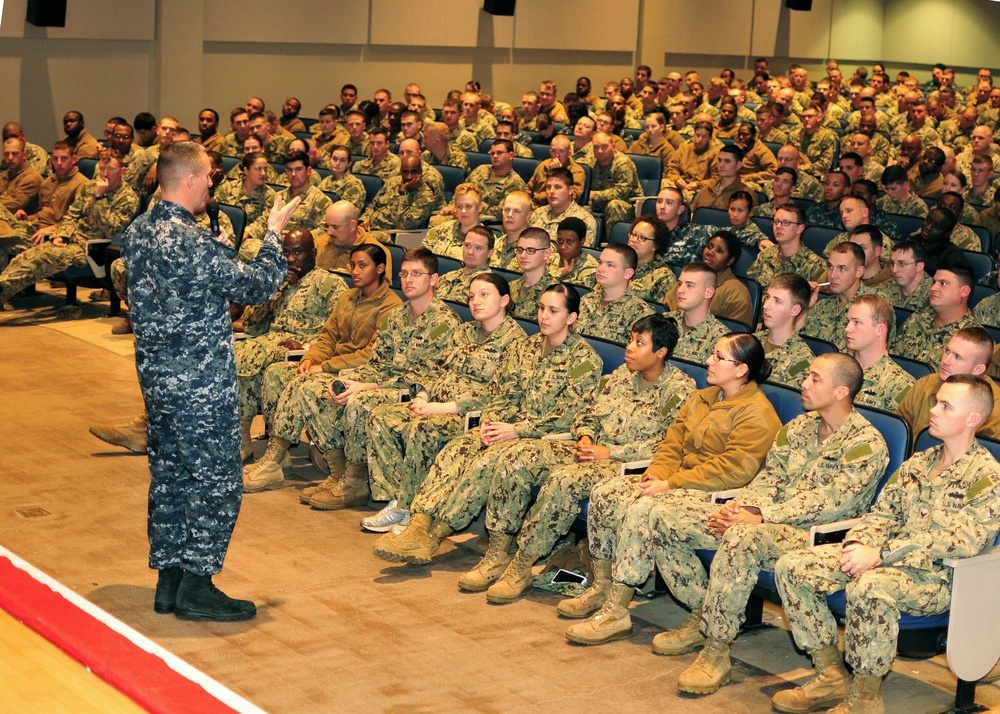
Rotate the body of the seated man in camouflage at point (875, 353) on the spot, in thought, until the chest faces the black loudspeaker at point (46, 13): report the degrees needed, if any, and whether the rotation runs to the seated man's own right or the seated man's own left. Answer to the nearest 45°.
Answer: approximately 90° to the seated man's own right

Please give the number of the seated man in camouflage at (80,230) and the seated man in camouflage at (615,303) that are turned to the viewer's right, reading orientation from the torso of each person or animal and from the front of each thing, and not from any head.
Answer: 0

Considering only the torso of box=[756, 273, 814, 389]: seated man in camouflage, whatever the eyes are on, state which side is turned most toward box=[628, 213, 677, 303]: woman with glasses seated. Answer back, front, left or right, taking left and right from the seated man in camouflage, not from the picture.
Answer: right

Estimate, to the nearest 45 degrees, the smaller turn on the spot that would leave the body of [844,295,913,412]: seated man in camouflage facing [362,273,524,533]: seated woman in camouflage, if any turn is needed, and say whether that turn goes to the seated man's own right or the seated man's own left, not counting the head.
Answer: approximately 45° to the seated man's own right

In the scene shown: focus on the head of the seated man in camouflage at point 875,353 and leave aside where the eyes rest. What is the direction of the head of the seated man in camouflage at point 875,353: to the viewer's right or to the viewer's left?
to the viewer's left

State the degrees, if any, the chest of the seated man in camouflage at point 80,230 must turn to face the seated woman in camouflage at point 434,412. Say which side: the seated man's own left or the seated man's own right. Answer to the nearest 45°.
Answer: approximately 45° to the seated man's own left

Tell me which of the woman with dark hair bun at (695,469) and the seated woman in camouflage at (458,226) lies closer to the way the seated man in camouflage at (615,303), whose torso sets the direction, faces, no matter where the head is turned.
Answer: the woman with dark hair bun

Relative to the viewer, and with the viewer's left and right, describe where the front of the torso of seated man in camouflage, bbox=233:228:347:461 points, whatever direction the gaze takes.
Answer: facing the viewer and to the left of the viewer

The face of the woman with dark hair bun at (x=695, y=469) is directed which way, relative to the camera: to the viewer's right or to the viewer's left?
to the viewer's left

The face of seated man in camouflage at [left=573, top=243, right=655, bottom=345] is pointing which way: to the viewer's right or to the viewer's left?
to the viewer's left

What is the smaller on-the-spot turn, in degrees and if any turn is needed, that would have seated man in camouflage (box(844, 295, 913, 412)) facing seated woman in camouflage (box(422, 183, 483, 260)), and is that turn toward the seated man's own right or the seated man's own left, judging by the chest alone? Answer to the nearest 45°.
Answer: approximately 90° to the seated man's own right

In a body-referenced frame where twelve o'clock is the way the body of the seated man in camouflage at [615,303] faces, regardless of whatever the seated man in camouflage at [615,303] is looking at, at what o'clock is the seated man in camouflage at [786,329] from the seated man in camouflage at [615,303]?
the seated man in camouflage at [786,329] is roughly at 9 o'clock from the seated man in camouflage at [615,303].

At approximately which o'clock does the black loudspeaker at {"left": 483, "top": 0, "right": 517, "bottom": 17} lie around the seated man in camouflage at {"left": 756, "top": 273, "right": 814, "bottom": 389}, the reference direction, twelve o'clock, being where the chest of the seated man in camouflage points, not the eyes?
The black loudspeaker is roughly at 4 o'clock from the seated man in camouflage.

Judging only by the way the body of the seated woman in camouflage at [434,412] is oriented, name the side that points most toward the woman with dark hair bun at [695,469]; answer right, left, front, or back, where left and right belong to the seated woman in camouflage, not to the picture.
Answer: left

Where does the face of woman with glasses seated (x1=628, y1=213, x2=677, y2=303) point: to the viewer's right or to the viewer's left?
to the viewer's left

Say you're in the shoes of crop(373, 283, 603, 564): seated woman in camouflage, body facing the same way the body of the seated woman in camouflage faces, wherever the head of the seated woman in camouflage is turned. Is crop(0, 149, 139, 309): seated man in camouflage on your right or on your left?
on your right

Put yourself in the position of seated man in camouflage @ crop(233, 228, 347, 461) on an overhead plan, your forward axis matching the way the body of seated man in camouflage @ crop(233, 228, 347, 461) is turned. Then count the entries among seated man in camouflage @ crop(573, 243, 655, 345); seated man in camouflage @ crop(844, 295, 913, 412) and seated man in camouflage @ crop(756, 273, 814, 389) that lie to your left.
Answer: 3
